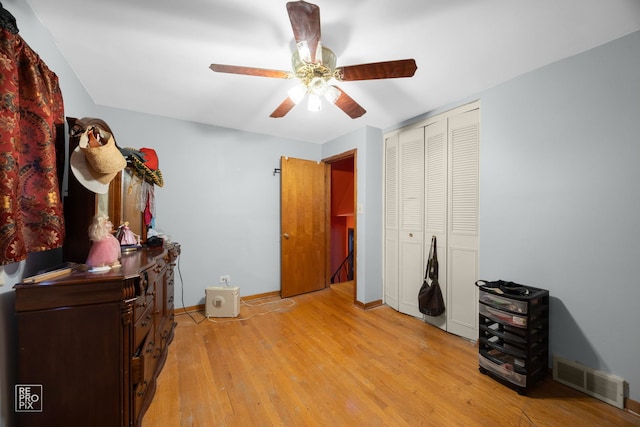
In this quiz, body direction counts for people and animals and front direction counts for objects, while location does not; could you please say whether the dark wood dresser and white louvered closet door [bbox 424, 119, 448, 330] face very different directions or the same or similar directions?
very different directions

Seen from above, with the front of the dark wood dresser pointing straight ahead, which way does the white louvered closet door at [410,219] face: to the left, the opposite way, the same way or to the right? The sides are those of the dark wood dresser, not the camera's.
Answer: the opposite way

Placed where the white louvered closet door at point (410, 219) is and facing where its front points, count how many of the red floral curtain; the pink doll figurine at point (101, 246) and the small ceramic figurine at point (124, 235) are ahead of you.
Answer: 3

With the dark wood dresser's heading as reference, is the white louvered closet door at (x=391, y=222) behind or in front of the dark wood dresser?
in front

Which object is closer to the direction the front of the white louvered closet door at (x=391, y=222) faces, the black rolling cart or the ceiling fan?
the ceiling fan

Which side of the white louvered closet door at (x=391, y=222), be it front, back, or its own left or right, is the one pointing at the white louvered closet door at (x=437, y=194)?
left

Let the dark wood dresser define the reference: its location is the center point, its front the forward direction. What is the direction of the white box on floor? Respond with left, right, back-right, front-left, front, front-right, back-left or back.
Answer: front-left

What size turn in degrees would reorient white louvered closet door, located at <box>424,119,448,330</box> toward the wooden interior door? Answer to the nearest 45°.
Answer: approximately 45° to its right

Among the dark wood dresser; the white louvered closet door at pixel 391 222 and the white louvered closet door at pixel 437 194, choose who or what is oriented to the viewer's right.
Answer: the dark wood dresser

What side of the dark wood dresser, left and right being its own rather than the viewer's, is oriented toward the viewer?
right

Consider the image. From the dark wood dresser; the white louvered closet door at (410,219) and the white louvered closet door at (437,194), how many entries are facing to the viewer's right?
1

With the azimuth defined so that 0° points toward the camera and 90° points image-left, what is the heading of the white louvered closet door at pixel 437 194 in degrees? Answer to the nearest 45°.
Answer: approximately 45°
